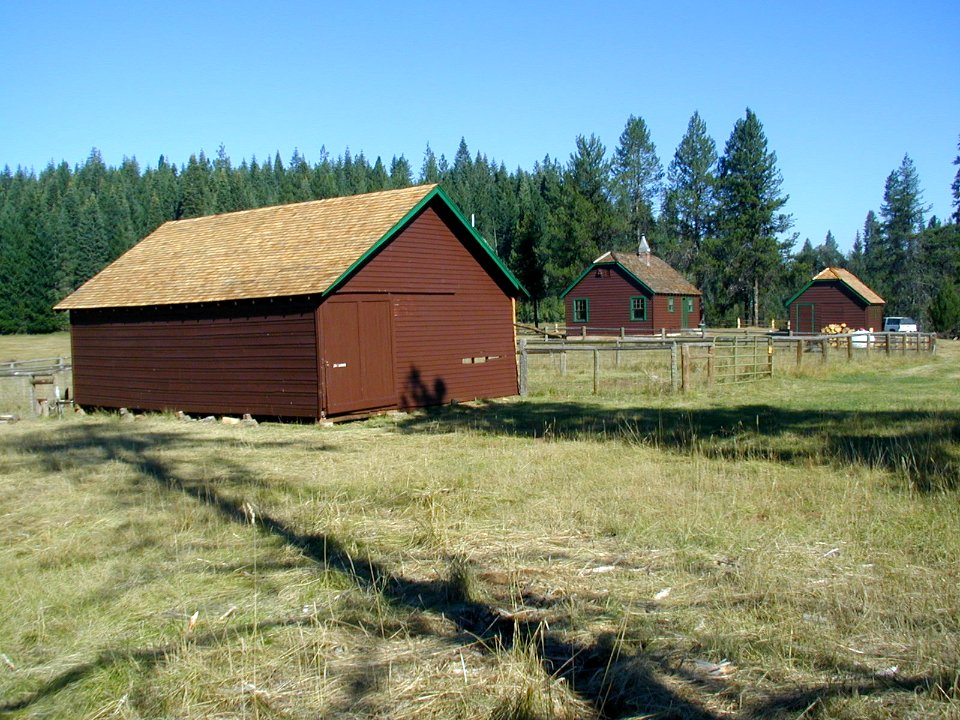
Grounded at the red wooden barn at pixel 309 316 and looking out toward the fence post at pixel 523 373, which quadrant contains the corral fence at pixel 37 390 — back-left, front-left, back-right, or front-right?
back-left

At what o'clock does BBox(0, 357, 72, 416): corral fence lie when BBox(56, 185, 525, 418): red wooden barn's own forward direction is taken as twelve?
The corral fence is roughly at 6 o'clock from the red wooden barn.

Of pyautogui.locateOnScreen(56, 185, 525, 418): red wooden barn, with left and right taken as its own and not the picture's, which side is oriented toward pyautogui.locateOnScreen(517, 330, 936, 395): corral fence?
left

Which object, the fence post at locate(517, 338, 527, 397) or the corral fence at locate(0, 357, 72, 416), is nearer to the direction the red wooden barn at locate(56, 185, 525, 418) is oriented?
the fence post

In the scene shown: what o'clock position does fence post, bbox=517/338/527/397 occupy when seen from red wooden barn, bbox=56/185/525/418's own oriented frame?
The fence post is roughly at 10 o'clock from the red wooden barn.

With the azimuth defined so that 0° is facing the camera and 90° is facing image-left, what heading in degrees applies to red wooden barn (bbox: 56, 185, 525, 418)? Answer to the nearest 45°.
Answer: approximately 315°
